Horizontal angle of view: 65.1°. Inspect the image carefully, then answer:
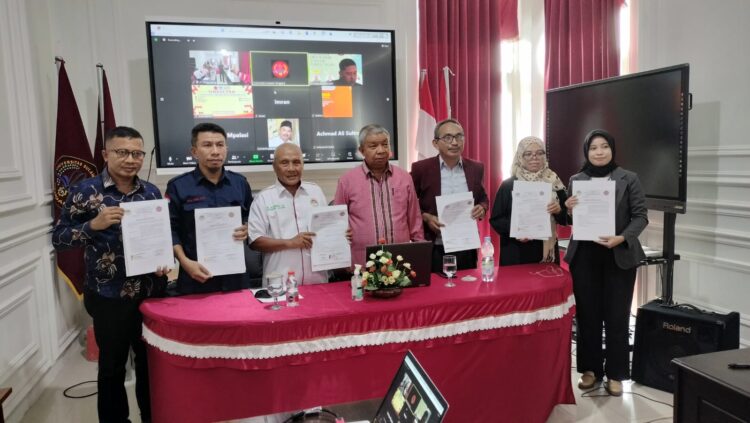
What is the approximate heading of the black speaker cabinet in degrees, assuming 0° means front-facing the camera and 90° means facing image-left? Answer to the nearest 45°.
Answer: approximately 45°

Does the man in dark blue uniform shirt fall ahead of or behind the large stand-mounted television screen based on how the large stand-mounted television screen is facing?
ahead

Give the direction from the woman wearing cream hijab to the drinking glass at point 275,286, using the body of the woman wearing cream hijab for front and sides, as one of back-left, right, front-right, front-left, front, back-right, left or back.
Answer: front-right

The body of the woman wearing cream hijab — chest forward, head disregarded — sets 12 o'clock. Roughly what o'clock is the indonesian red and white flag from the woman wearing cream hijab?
The indonesian red and white flag is roughly at 5 o'clock from the woman wearing cream hijab.

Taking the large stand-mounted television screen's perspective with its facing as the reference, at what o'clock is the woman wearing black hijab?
The woman wearing black hijab is roughly at 11 o'clock from the large stand-mounted television screen.

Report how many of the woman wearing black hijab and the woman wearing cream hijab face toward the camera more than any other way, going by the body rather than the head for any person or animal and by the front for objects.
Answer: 2

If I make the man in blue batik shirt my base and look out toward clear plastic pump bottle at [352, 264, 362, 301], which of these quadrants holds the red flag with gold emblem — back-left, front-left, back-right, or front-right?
back-left
